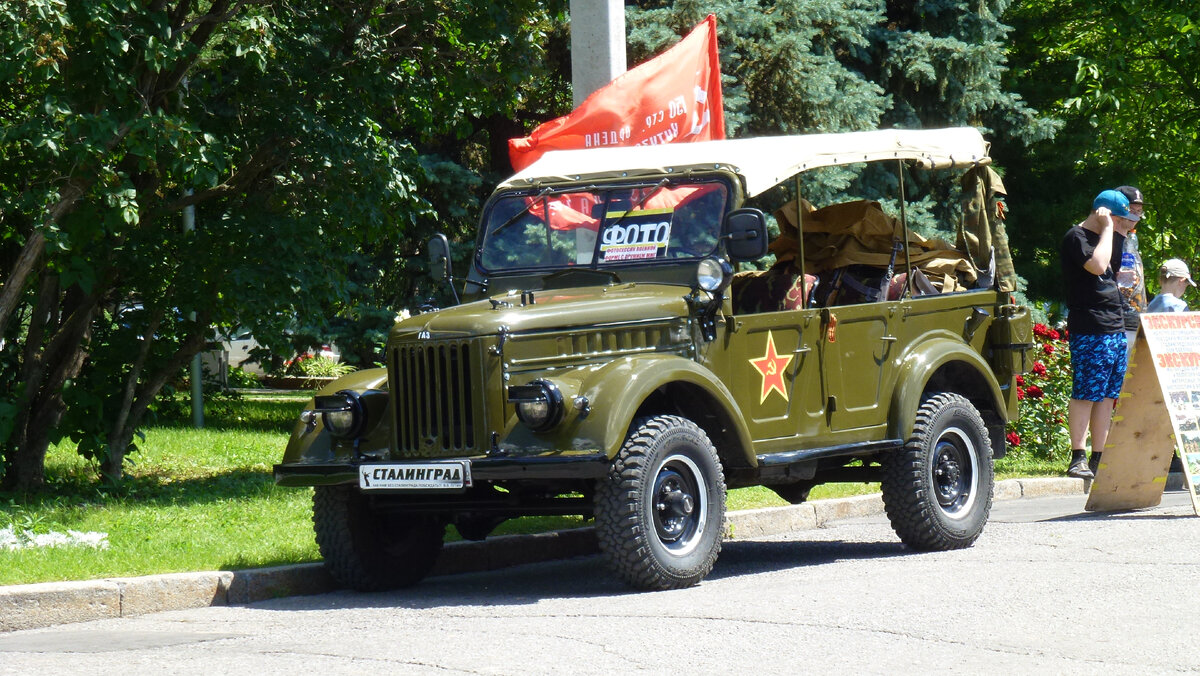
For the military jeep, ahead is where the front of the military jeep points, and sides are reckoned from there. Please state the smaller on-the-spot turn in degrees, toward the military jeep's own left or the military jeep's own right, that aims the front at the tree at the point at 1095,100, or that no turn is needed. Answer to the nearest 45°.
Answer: approximately 180°

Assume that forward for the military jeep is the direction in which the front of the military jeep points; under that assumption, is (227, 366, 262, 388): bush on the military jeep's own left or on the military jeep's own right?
on the military jeep's own right

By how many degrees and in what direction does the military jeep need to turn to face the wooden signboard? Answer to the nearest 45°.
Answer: approximately 180°

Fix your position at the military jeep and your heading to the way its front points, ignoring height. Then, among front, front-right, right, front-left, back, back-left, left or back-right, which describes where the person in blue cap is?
back

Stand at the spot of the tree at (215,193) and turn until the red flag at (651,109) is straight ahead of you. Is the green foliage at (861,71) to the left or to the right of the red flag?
left

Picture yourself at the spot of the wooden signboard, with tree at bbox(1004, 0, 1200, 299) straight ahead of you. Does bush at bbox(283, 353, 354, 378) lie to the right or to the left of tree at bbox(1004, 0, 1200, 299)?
left

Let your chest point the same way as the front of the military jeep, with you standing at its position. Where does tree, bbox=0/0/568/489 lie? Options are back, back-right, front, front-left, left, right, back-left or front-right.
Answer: right

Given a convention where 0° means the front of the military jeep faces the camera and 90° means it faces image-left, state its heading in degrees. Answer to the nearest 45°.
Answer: approximately 45°

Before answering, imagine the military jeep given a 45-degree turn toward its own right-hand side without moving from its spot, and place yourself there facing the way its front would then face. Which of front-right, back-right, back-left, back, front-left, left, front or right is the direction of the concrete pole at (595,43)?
right

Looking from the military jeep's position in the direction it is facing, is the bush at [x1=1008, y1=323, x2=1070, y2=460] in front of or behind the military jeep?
behind

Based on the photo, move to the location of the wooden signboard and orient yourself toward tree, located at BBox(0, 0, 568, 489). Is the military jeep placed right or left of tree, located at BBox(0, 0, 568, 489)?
left

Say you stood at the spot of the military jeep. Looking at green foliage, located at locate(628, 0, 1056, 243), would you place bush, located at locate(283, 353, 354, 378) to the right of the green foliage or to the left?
left
